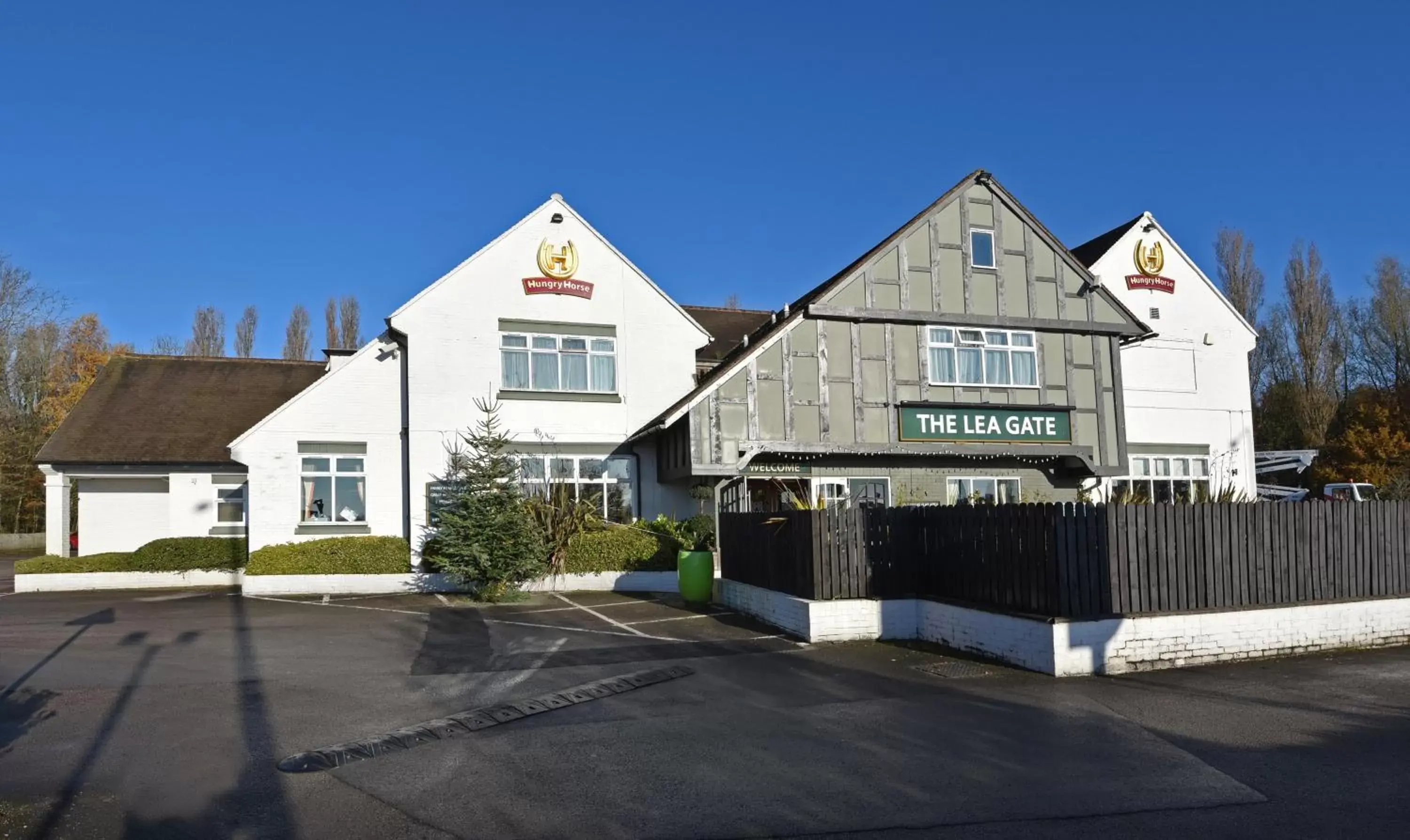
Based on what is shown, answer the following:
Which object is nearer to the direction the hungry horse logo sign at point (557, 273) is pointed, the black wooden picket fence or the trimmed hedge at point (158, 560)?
the black wooden picket fence

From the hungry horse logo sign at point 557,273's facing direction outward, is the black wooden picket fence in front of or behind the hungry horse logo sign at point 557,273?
in front

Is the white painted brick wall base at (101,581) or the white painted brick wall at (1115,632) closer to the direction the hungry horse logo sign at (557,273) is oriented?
the white painted brick wall

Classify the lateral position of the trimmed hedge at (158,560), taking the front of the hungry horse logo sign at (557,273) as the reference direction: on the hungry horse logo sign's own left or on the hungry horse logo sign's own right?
on the hungry horse logo sign's own right

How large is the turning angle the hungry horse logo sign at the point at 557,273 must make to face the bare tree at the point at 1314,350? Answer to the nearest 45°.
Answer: approximately 135° to its left

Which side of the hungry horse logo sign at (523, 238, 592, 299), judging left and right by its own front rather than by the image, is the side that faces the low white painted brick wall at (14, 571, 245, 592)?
right

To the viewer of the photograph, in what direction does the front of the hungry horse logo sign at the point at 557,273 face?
facing the viewer

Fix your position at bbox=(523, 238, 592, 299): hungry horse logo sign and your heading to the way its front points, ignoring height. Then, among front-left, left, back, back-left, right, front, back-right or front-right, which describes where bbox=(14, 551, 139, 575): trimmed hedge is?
right
